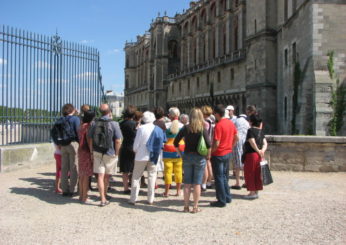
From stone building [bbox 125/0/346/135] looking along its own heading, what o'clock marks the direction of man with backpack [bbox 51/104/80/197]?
The man with backpack is roughly at 11 o'clock from the stone building.

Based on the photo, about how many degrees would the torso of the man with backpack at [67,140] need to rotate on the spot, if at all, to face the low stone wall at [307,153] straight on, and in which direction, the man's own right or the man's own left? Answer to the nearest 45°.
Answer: approximately 45° to the man's own right

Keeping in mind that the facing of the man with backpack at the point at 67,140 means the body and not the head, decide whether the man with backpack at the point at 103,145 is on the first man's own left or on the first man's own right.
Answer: on the first man's own right

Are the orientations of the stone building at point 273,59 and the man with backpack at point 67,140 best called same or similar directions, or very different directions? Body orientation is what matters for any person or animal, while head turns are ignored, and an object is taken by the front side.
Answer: very different directions

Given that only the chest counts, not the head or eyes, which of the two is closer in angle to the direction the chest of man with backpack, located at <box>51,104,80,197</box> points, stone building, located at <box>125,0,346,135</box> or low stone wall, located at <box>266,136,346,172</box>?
the stone building

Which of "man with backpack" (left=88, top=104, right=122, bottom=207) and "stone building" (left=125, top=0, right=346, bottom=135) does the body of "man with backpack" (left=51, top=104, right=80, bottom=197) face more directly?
the stone building

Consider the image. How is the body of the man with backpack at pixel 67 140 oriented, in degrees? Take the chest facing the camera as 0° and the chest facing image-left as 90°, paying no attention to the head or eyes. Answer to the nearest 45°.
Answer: approximately 225°

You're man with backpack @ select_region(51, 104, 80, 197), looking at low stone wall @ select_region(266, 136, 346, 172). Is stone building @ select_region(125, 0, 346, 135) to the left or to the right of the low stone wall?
left

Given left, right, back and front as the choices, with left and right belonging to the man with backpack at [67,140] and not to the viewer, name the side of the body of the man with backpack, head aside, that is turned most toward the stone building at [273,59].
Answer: front

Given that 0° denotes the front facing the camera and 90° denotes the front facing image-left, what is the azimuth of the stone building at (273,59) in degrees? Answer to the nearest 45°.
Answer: approximately 45°

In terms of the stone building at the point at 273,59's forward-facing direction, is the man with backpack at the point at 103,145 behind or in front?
in front
